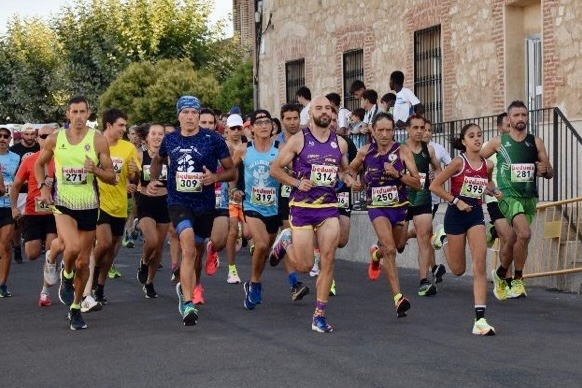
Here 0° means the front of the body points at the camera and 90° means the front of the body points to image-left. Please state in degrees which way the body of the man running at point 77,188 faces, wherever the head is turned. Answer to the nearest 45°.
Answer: approximately 0°

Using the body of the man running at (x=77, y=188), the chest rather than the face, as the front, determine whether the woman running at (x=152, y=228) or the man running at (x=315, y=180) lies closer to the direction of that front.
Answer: the man running

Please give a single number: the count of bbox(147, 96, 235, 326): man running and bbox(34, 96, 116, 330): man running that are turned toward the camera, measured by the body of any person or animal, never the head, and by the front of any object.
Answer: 2

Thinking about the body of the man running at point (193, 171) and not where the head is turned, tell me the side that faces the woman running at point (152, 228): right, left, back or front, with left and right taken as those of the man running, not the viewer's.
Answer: back

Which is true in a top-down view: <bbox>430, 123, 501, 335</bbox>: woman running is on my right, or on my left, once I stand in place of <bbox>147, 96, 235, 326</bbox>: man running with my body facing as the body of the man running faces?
on my left

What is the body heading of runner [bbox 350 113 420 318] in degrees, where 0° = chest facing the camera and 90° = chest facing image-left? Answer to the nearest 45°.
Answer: approximately 0°

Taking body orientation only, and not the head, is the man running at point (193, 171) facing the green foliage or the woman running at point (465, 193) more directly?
the woman running

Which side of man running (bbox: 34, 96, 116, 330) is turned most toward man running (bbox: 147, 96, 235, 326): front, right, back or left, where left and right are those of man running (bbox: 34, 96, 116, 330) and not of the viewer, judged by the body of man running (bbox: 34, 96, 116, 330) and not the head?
left
